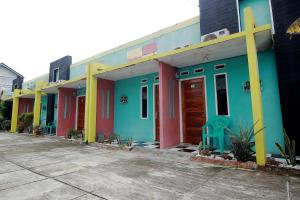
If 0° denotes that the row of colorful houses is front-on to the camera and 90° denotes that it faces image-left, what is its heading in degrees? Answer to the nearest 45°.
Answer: approximately 45°
